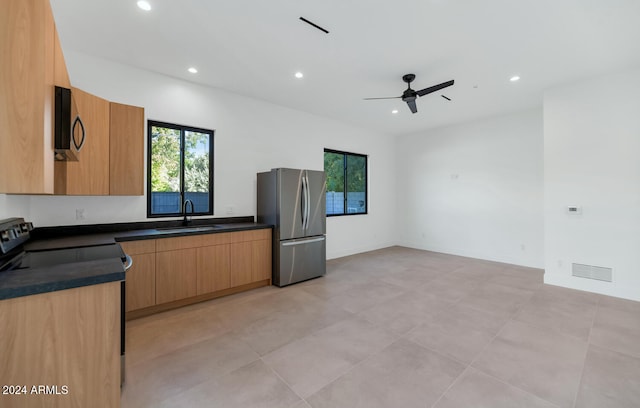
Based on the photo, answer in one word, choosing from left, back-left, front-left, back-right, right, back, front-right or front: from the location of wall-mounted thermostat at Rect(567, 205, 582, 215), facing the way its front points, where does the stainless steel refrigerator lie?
front-right

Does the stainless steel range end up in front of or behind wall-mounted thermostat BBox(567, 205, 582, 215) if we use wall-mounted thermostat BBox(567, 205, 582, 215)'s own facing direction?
in front

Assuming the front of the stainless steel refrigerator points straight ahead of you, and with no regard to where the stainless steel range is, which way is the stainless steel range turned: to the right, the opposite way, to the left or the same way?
to the left

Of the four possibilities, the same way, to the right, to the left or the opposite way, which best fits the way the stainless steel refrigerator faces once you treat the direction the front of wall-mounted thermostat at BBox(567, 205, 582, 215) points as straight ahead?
to the left

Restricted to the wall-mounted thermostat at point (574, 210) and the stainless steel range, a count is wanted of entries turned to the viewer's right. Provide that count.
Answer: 1

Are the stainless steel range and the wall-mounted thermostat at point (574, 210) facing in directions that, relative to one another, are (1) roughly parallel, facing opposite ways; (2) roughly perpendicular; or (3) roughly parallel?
roughly parallel, facing opposite ways

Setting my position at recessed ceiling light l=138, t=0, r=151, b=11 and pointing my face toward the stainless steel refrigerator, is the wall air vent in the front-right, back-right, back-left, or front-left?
front-right

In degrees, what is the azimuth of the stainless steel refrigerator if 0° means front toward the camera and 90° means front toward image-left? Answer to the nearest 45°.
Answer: approximately 315°

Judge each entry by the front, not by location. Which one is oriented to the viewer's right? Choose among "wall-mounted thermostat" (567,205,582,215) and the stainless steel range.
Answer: the stainless steel range

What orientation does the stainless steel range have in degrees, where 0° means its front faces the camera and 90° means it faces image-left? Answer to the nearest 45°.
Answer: approximately 270°

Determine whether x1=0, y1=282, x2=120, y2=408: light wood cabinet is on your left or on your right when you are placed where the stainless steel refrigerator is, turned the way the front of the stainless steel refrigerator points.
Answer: on your right

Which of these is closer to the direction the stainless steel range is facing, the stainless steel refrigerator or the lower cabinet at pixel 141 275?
the stainless steel refrigerator

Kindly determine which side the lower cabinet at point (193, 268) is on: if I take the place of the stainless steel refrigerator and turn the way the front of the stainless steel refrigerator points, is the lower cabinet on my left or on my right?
on my right

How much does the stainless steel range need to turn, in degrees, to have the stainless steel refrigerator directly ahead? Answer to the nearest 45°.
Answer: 0° — it already faces it

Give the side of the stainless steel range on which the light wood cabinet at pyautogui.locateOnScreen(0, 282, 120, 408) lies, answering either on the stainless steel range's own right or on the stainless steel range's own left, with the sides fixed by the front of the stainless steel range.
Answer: on the stainless steel range's own right
